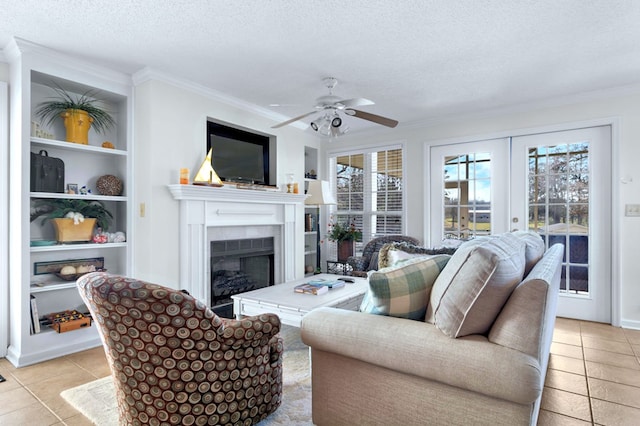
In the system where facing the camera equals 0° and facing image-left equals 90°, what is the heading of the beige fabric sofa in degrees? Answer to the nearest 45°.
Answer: approximately 90°

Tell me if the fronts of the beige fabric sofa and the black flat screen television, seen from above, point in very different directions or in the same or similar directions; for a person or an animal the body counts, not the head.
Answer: very different directions

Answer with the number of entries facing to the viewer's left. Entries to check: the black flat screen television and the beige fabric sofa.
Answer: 1

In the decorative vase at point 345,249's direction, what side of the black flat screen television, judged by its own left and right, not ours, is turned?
left

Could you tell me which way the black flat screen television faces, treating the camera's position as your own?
facing the viewer and to the right of the viewer

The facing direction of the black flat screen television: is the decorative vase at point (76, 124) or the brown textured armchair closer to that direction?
the brown textured armchair

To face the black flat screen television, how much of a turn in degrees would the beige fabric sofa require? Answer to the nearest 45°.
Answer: approximately 45° to its right

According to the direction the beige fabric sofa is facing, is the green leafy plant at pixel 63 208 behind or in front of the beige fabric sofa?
in front

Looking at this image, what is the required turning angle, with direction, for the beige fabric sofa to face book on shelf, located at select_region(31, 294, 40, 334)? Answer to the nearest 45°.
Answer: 0° — it already faces it
